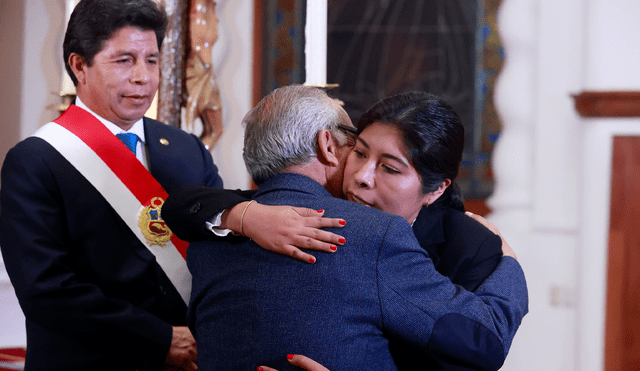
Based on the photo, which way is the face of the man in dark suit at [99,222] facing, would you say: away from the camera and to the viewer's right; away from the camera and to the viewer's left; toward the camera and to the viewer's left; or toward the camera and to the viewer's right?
toward the camera and to the viewer's right

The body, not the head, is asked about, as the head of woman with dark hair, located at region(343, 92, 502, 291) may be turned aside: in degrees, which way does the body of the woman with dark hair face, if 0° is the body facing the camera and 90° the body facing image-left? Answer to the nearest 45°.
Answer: approximately 45°

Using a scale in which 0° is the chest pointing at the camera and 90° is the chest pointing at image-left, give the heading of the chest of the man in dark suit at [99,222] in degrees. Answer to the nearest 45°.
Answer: approximately 315°

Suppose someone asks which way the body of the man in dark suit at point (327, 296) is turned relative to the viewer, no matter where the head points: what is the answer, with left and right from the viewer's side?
facing away from the viewer and to the right of the viewer
